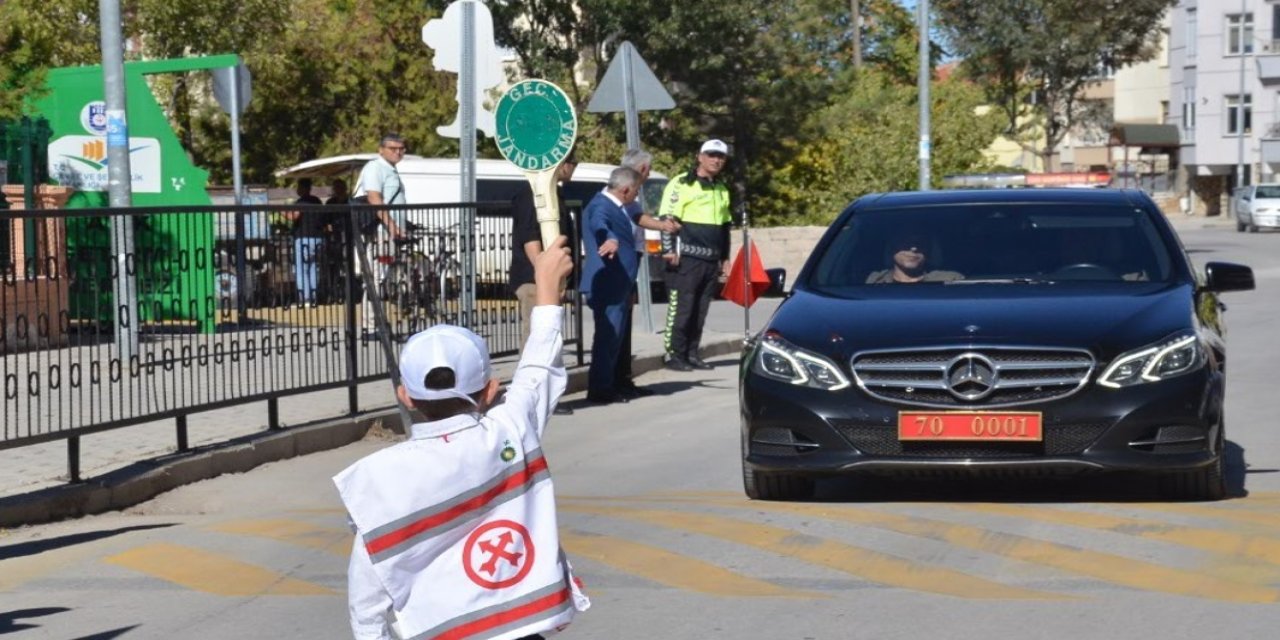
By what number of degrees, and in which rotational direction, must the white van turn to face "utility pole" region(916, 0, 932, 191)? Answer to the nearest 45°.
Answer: approximately 45° to its left

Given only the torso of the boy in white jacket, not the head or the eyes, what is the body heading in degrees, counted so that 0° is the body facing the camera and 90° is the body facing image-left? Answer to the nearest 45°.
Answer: approximately 180°

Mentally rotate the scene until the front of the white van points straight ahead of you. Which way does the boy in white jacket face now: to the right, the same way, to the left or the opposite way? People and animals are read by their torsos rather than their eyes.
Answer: to the left

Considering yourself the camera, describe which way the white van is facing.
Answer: facing to the right of the viewer

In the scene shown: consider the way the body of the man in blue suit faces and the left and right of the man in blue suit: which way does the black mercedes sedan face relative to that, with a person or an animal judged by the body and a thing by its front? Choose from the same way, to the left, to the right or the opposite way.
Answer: to the right

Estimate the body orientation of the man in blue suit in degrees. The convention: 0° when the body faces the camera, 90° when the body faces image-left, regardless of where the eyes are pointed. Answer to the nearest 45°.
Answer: approximately 270°

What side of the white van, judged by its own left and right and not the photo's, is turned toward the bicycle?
right

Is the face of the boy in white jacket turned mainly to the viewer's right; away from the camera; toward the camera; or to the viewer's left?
away from the camera

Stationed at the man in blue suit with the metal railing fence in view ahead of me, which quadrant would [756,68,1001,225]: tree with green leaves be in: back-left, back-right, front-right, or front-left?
back-right

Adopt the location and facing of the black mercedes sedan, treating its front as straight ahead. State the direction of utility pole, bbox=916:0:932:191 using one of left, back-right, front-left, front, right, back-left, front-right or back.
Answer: back

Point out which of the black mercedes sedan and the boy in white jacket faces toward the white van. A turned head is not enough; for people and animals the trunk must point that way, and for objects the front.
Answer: the boy in white jacket
